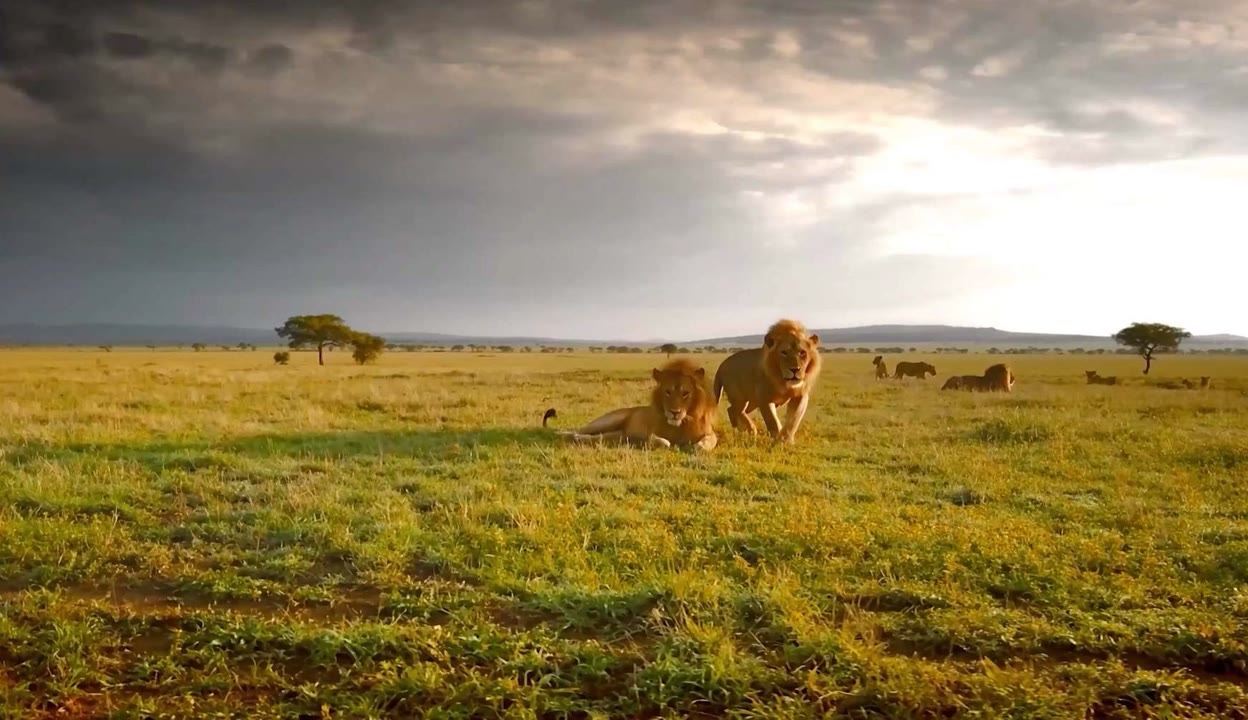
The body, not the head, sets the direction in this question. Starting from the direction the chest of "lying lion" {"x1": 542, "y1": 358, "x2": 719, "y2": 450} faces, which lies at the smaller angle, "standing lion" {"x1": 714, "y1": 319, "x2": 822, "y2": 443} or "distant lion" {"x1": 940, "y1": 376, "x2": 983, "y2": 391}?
the standing lion

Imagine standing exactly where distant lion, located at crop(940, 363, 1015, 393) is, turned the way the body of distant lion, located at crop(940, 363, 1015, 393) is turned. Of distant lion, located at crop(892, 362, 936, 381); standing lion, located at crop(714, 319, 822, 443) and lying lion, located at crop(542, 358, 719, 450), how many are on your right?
2

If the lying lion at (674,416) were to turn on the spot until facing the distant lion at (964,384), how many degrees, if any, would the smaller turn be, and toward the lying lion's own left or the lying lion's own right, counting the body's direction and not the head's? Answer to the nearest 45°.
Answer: approximately 90° to the lying lion's own left

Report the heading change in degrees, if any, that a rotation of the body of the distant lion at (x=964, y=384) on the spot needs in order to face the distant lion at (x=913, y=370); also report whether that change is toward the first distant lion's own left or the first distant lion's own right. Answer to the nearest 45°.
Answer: approximately 90° to the first distant lion's own left

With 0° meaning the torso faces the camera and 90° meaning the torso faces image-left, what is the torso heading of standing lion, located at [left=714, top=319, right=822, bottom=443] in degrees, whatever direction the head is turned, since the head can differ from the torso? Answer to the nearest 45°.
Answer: approximately 315°

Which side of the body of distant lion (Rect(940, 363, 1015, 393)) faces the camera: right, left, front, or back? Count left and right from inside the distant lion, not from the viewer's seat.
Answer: right

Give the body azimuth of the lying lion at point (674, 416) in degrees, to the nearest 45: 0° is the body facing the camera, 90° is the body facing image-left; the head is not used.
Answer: approximately 315°

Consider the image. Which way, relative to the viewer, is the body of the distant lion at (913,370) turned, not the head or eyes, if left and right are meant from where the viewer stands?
facing to the right of the viewer
